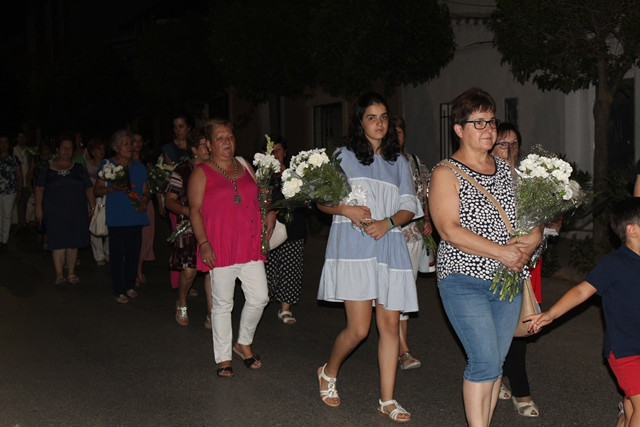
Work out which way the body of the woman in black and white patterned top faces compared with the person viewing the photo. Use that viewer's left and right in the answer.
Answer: facing the viewer and to the right of the viewer

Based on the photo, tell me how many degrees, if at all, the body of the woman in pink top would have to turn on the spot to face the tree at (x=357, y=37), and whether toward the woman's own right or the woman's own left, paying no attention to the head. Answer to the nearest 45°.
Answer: approximately 135° to the woman's own left

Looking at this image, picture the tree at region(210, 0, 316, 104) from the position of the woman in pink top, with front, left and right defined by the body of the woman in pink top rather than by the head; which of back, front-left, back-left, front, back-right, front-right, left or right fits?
back-left

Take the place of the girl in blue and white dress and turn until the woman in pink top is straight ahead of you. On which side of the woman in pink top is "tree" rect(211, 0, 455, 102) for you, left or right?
right

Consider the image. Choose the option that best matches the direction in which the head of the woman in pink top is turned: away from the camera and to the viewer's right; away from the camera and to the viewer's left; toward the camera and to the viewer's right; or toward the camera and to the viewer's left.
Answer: toward the camera and to the viewer's right

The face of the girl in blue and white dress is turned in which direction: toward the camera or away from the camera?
toward the camera

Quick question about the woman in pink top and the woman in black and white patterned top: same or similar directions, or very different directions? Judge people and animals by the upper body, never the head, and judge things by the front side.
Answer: same or similar directions

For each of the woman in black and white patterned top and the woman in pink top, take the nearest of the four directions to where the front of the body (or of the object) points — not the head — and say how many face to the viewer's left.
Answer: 0

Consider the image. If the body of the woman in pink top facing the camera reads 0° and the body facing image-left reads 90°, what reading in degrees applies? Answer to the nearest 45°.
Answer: approximately 315°

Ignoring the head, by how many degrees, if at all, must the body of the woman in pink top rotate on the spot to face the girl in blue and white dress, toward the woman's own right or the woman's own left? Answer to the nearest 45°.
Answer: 0° — they already face them

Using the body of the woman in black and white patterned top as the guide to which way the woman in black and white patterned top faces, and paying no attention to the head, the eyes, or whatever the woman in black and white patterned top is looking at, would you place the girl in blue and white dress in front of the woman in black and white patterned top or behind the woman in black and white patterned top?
behind

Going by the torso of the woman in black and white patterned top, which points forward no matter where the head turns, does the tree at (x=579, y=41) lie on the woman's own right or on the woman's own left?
on the woman's own left
